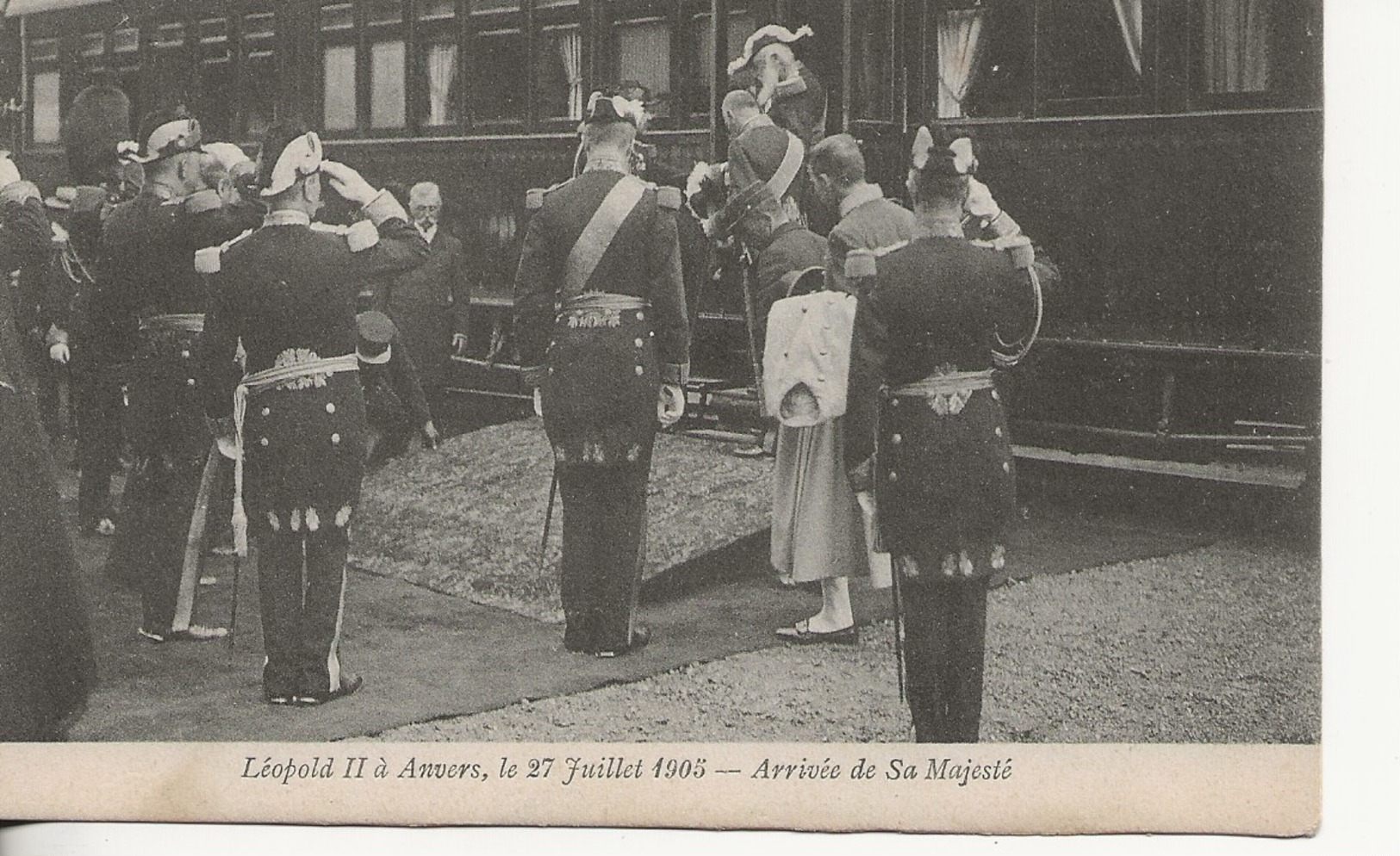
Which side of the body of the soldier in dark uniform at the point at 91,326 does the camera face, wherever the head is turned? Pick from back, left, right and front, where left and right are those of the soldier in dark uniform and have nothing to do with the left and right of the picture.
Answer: right

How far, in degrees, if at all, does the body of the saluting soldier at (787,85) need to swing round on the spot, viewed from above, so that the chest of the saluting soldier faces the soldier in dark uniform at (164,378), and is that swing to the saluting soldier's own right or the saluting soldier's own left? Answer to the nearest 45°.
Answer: approximately 45° to the saluting soldier's own right

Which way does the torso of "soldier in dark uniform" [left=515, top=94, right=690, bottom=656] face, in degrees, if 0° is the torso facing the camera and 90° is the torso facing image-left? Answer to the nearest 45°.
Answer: approximately 180°

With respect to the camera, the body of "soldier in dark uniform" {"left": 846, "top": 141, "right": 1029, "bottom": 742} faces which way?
away from the camera

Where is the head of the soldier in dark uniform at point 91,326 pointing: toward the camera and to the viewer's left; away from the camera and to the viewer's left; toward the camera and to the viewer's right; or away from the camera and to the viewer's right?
away from the camera and to the viewer's right

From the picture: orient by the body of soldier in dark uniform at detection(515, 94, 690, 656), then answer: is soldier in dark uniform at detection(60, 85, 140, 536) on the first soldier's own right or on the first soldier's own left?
on the first soldier's own left

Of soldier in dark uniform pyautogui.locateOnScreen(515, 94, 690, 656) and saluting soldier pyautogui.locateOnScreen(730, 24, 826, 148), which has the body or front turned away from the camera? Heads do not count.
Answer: the soldier in dark uniform

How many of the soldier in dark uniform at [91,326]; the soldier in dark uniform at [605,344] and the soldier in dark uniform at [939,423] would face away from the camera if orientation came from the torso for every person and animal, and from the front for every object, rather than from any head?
2
